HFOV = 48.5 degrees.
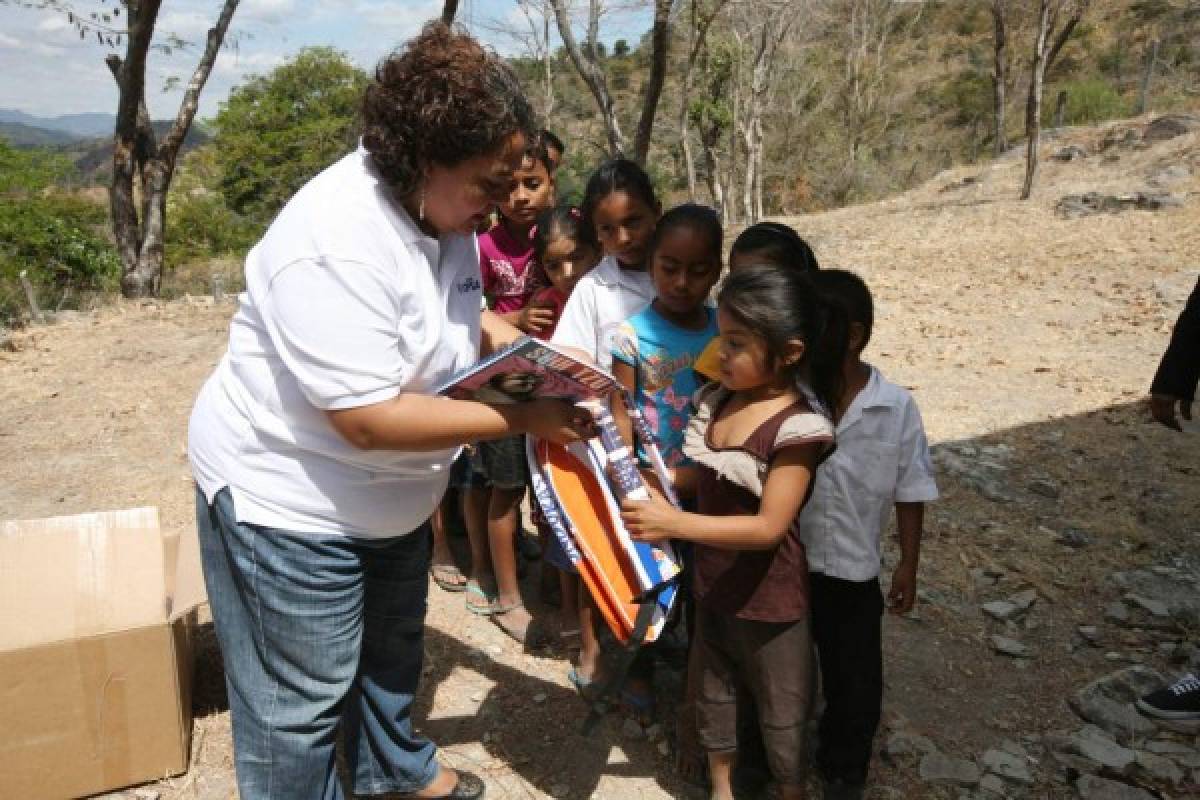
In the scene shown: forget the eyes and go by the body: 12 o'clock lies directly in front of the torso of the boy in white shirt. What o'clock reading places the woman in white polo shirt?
The woman in white polo shirt is roughly at 12 o'clock from the boy in white shirt.

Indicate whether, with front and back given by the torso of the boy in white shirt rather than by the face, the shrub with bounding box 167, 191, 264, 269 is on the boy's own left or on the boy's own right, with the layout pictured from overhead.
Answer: on the boy's own right

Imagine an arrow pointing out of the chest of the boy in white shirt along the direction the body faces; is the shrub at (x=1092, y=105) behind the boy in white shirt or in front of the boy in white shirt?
behind

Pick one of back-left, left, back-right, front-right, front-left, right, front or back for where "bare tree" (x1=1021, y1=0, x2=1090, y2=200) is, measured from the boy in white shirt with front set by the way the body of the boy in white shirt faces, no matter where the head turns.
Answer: back-right

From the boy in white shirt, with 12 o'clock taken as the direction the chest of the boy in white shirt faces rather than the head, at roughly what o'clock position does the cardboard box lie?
The cardboard box is roughly at 1 o'clock from the boy in white shirt.

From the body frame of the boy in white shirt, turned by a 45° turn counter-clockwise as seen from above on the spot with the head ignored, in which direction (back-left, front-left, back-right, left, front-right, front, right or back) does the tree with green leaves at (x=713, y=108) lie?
back

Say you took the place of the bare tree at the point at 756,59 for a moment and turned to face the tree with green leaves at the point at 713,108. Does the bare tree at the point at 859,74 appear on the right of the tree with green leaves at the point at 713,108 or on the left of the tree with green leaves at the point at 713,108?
right

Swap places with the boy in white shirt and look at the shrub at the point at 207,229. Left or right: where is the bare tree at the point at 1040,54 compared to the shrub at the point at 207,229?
right

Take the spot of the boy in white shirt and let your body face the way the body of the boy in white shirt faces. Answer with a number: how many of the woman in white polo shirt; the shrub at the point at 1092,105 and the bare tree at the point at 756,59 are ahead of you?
1

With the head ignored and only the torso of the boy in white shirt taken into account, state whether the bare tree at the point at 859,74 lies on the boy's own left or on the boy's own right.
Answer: on the boy's own right

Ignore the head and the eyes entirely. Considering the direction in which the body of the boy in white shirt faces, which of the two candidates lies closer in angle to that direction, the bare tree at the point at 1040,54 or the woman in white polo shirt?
the woman in white polo shirt

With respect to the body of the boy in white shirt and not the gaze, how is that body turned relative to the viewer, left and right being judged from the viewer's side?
facing the viewer and to the left of the viewer

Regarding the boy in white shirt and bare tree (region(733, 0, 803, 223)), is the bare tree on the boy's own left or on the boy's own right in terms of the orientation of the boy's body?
on the boy's own right
